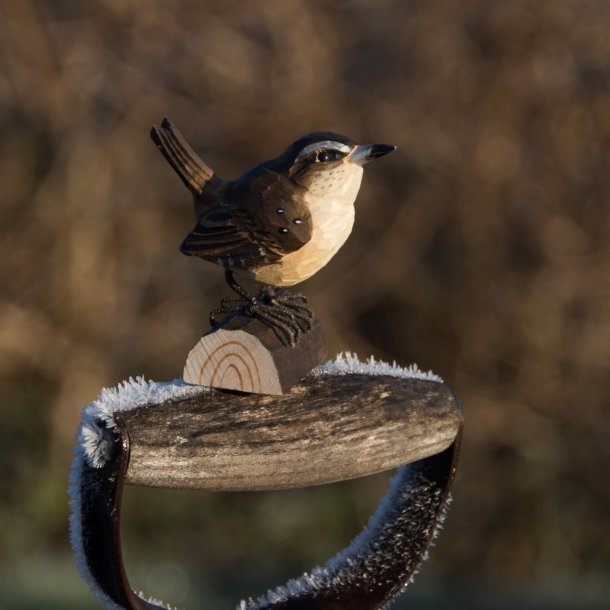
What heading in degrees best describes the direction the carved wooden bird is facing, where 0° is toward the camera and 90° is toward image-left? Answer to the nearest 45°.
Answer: approximately 270°
